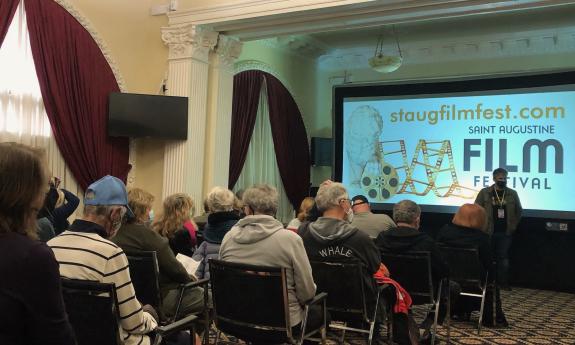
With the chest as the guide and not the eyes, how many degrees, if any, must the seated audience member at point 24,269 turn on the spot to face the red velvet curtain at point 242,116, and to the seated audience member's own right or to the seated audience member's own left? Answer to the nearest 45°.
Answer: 0° — they already face it

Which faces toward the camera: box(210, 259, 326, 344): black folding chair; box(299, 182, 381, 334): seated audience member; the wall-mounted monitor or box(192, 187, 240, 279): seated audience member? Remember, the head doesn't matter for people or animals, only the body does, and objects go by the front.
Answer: the wall-mounted monitor

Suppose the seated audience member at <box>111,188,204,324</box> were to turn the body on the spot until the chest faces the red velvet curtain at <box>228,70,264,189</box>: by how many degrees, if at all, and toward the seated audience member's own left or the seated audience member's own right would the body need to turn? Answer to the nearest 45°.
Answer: approximately 45° to the seated audience member's own left

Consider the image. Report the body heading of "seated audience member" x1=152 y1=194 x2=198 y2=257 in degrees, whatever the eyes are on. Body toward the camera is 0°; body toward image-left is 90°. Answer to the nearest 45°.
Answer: approximately 225°

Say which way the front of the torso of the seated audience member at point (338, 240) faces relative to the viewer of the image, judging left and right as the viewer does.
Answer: facing away from the viewer and to the right of the viewer

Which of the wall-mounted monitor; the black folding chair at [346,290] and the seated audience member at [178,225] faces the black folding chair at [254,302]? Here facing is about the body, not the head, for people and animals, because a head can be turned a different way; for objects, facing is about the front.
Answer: the wall-mounted monitor

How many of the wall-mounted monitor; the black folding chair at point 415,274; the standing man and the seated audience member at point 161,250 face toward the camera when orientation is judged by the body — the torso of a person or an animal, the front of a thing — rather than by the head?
2

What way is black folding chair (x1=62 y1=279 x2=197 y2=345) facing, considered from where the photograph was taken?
facing away from the viewer and to the right of the viewer

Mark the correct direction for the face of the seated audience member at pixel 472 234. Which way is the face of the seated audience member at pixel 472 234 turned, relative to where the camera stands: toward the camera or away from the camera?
away from the camera

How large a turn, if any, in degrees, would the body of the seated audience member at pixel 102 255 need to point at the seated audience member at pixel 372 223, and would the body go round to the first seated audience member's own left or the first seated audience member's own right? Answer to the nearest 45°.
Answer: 0° — they already face them

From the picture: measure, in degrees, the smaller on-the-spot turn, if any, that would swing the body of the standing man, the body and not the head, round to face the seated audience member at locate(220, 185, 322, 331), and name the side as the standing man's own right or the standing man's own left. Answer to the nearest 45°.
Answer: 0° — they already face them
